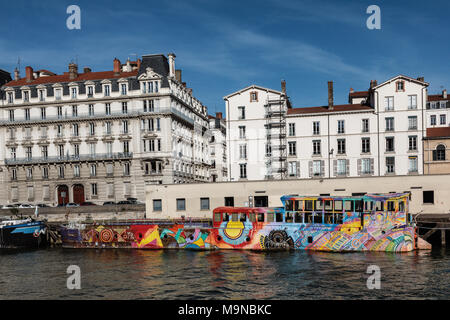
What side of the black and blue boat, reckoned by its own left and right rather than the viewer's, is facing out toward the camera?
right

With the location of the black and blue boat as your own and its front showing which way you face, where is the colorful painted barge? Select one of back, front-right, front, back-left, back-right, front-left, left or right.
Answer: front-right
